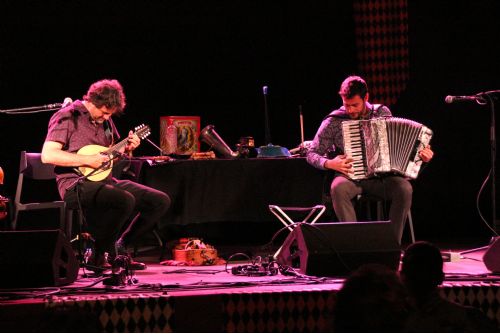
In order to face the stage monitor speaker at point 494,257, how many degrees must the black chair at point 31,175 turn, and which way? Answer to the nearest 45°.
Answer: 0° — it already faces it

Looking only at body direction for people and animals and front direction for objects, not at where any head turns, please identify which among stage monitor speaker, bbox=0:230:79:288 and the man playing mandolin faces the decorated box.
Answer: the stage monitor speaker

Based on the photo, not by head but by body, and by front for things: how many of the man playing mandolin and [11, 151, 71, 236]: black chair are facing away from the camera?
0

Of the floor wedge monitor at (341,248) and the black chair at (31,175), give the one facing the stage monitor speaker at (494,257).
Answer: the black chair

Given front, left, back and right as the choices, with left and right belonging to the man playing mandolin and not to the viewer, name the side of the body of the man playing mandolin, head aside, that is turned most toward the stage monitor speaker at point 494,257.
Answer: front

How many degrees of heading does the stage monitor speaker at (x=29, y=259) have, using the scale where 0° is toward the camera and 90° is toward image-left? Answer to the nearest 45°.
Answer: approximately 225°

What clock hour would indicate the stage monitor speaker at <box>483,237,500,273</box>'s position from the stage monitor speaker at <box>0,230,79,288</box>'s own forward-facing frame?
the stage monitor speaker at <box>483,237,500,273</box> is roughly at 2 o'clock from the stage monitor speaker at <box>0,230,79,288</box>.

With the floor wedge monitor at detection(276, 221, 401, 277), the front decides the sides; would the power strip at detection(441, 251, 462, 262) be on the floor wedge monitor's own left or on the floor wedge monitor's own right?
on the floor wedge monitor's own right

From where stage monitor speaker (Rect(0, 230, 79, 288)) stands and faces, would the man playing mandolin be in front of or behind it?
in front

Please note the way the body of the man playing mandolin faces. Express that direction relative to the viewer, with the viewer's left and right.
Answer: facing the viewer and to the right of the viewer

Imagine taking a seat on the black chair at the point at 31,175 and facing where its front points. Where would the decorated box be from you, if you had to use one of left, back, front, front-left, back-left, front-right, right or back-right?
front-left

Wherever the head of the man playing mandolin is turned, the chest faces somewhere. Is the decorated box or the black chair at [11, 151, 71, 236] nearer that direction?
the decorated box

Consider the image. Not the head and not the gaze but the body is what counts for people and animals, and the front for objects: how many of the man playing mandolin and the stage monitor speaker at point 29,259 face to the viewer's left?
0
